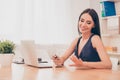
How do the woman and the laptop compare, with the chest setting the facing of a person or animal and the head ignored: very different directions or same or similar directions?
very different directions

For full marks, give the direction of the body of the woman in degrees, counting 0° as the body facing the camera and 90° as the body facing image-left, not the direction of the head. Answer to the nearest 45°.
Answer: approximately 45°

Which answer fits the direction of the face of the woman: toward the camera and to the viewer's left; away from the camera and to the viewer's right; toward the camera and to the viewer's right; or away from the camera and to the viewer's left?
toward the camera and to the viewer's left

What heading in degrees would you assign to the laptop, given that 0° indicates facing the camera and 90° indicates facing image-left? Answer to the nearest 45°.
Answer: approximately 225°

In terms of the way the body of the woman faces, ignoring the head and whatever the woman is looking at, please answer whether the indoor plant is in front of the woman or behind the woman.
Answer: in front

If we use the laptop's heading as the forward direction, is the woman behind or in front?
in front
